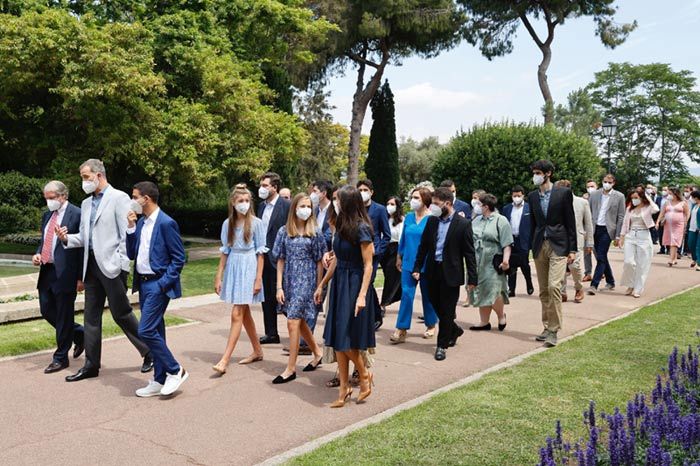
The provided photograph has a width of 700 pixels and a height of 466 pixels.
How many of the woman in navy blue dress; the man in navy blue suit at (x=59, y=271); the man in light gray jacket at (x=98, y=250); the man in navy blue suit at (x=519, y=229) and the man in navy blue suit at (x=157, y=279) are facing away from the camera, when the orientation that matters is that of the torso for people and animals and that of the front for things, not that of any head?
0

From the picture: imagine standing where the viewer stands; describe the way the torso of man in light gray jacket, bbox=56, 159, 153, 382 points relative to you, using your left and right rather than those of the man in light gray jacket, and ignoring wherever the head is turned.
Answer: facing the viewer and to the left of the viewer

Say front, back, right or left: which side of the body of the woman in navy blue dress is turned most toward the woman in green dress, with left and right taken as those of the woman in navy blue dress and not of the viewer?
back

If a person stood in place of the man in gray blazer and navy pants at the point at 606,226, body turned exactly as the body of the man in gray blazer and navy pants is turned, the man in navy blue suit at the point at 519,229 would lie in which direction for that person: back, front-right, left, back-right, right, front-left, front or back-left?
front

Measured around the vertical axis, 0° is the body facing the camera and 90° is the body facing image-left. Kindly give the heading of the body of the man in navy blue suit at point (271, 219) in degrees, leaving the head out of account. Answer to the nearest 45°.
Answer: approximately 45°

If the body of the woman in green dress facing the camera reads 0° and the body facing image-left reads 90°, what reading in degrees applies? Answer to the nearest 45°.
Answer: approximately 45°

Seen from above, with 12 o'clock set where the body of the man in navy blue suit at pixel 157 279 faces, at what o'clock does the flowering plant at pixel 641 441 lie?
The flowering plant is roughly at 9 o'clock from the man in navy blue suit.

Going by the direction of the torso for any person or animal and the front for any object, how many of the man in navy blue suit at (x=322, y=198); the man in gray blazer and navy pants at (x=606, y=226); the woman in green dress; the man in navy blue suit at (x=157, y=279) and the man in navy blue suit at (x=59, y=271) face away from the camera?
0

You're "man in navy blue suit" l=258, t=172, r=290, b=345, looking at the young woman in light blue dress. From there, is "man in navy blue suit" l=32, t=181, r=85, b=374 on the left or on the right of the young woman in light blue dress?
right

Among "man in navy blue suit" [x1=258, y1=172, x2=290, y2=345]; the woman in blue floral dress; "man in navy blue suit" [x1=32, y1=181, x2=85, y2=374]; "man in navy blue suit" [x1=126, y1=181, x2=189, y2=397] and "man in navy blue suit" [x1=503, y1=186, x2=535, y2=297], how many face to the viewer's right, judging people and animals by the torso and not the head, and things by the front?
0

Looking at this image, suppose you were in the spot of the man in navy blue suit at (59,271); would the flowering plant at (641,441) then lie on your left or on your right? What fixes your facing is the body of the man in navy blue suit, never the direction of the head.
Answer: on your left

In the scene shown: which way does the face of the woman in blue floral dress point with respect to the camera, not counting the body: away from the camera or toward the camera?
toward the camera

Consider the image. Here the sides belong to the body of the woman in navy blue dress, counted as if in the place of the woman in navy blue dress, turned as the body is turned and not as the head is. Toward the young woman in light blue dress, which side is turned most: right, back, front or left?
right

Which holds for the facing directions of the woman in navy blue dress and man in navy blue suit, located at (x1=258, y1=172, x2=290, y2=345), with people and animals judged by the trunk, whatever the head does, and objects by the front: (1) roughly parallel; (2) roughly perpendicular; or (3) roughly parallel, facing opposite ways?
roughly parallel

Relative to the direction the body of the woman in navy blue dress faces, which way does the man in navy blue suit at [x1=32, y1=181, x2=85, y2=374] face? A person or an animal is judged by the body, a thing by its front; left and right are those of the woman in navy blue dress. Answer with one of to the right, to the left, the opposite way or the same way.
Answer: the same way

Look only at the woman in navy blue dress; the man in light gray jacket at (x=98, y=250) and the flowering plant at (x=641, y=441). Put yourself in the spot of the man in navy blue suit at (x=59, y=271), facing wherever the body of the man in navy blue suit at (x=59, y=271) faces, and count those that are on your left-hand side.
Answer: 3

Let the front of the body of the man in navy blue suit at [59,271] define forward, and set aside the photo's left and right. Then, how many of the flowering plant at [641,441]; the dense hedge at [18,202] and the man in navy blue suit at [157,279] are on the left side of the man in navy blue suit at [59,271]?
2
